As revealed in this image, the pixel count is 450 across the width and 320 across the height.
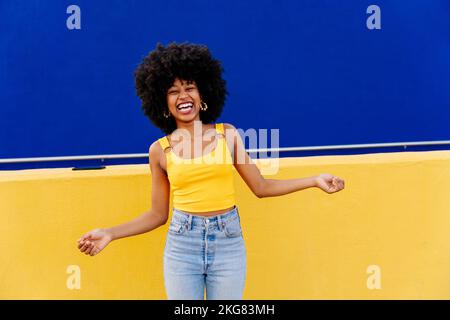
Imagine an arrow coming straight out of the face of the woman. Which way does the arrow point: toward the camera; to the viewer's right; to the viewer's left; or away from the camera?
toward the camera

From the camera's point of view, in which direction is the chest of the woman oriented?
toward the camera
